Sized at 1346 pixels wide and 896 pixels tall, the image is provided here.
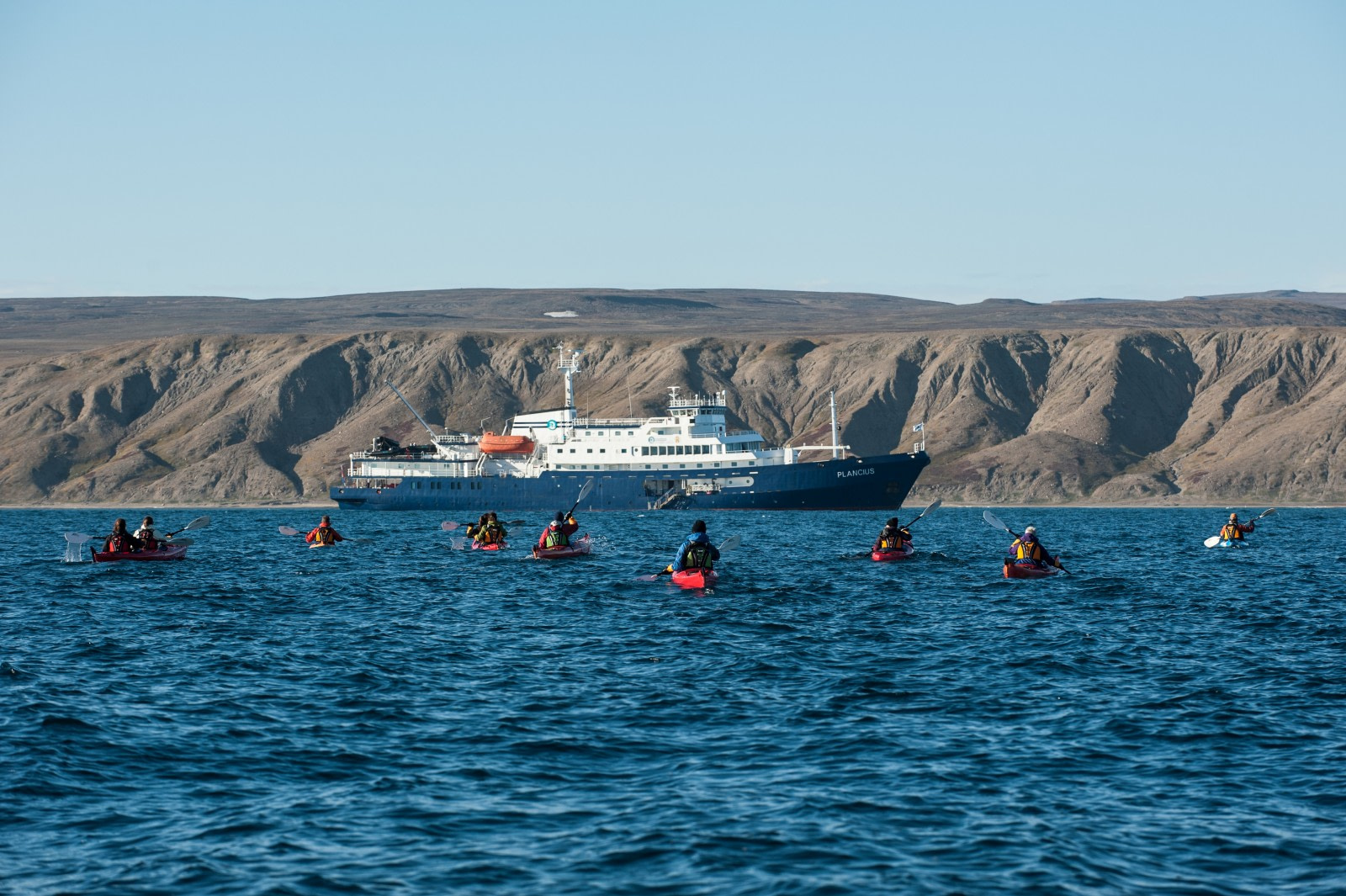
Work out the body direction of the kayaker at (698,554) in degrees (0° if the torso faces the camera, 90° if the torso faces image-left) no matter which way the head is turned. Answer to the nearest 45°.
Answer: approximately 180°

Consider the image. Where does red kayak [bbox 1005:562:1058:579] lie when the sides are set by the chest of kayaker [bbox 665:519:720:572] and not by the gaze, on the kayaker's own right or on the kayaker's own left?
on the kayaker's own right

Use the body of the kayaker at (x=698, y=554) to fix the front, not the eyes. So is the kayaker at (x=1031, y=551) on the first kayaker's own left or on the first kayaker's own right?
on the first kayaker's own right
